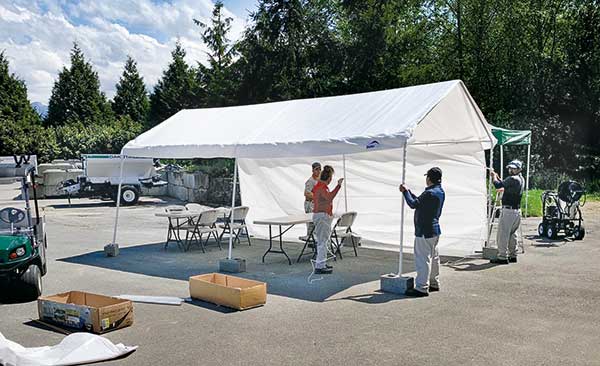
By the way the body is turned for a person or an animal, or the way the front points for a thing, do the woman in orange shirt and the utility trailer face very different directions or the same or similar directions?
very different directions

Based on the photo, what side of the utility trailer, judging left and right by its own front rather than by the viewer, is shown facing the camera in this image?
left

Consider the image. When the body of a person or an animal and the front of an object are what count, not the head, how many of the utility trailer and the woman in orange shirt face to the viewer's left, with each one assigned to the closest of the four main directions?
1

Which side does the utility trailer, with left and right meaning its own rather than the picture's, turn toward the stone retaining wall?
back

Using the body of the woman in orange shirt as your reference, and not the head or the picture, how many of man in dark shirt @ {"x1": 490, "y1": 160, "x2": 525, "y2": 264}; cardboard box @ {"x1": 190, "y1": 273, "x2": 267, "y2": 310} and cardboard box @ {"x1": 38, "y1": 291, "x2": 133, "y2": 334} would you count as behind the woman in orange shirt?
2

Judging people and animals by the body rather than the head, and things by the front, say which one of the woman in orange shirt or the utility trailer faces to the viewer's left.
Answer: the utility trailer

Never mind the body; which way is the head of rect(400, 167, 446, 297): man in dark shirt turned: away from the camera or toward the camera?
away from the camera

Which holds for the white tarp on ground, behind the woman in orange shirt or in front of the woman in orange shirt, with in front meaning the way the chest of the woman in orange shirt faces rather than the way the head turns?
behind

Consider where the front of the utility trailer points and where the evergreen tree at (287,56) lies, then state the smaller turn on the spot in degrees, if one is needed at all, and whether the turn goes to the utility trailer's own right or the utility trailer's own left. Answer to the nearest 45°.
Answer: approximately 180°

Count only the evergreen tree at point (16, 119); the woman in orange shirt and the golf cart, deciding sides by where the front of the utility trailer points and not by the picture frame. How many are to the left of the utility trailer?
2
